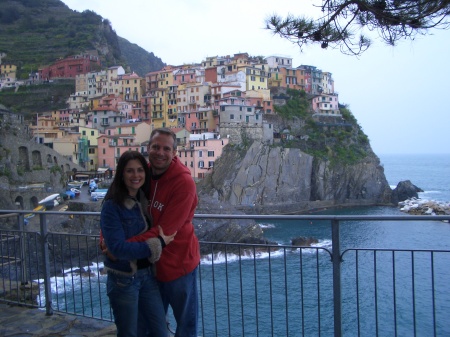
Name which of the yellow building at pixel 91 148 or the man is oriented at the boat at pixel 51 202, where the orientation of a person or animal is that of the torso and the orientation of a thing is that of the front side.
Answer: the yellow building

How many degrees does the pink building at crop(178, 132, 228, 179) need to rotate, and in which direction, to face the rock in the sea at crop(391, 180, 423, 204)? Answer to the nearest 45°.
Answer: approximately 90° to its left

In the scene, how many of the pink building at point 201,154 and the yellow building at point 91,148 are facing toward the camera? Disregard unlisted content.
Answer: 2

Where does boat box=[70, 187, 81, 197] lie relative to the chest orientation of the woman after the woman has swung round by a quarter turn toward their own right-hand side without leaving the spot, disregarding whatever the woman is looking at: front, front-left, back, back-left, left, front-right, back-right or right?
back-right

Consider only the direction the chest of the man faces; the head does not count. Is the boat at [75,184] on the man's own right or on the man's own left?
on the man's own right

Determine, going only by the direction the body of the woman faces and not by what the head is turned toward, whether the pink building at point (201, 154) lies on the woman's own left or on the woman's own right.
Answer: on the woman's own left

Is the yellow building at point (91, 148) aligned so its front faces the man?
yes

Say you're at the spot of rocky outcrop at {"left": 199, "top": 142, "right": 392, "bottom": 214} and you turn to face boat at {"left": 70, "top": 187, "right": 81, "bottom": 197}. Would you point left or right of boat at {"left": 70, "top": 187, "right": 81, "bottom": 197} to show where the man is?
left

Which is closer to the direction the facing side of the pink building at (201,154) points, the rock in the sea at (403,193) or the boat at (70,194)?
the boat
